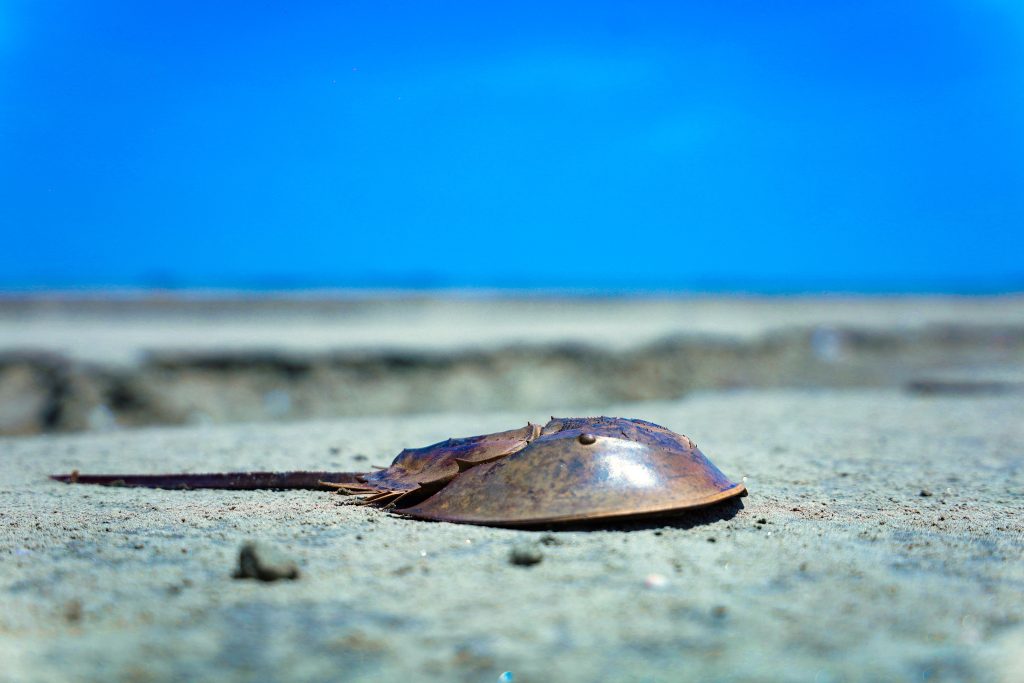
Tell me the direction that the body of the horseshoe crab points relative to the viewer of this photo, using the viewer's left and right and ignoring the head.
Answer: facing to the right of the viewer

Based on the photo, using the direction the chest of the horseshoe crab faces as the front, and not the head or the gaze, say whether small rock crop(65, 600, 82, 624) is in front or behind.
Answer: behind
